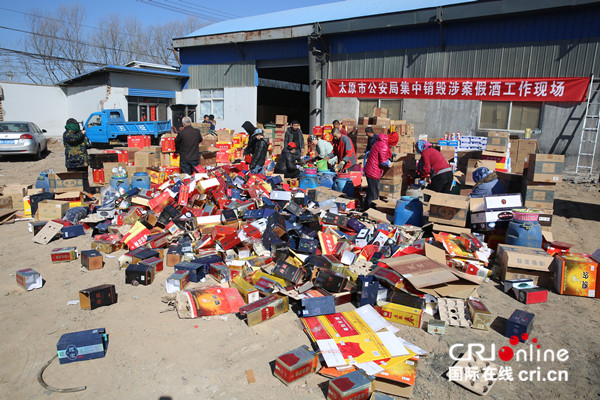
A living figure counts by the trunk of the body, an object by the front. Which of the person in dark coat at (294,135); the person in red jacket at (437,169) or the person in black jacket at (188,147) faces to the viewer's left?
the person in red jacket

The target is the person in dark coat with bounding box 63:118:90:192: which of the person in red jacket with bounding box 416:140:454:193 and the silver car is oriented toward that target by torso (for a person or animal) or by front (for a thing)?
the person in red jacket

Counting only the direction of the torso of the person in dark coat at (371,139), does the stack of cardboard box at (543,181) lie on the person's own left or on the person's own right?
on the person's own left

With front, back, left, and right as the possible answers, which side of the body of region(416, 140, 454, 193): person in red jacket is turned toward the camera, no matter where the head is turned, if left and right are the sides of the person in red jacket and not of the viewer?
left

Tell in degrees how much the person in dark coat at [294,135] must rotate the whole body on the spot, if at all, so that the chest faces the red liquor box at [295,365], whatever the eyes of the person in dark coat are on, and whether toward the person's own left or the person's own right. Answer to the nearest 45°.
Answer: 0° — they already face it

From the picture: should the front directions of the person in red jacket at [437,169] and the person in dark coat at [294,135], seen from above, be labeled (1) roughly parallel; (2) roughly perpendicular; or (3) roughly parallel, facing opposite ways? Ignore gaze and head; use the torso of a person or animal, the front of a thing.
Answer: roughly perpendicular
